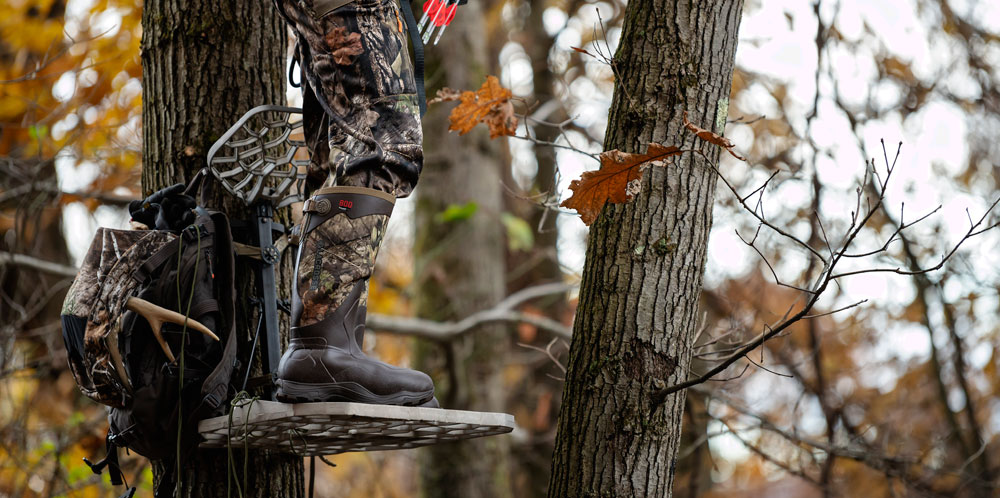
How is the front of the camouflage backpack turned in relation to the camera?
facing to the left of the viewer

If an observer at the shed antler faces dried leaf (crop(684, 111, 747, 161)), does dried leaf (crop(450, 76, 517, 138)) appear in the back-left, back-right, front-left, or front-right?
front-left

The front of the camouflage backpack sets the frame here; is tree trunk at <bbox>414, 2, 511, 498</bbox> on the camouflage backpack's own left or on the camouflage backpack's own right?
on the camouflage backpack's own right

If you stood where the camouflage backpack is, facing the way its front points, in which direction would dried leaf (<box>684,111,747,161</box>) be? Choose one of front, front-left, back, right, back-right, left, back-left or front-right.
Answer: back-left

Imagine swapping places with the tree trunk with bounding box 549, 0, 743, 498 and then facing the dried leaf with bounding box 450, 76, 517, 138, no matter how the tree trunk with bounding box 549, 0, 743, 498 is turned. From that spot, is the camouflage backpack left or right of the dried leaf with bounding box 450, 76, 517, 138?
left

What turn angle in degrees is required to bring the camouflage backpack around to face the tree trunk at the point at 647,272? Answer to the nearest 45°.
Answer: approximately 180°

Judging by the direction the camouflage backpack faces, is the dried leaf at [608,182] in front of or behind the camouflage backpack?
behind
